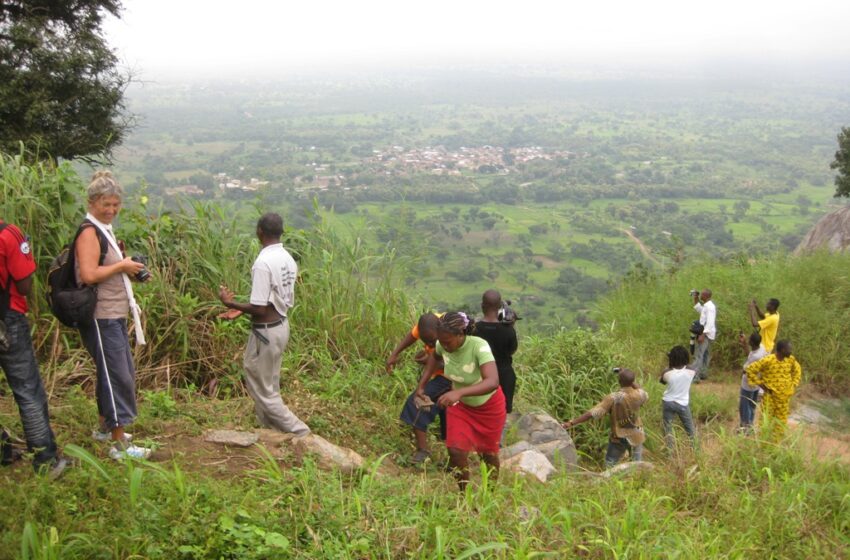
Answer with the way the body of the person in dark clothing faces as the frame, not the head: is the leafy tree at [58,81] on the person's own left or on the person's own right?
on the person's own left

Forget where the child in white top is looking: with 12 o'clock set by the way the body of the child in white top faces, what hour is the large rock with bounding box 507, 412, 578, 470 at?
The large rock is roughly at 8 o'clock from the child in white top.

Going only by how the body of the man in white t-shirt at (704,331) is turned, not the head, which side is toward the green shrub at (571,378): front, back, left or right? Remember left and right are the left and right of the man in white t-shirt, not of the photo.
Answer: left

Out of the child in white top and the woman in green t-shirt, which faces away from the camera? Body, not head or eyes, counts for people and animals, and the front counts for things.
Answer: the child in white top

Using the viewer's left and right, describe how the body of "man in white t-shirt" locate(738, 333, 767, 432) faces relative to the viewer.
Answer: facing away from the viewer and to the left of the viewer

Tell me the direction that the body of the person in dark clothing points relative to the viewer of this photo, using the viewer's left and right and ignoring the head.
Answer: facing away from the viewer

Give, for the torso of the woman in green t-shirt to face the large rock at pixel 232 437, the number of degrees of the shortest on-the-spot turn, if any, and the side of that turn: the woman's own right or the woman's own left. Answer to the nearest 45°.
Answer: approximately 45° to the woman's own right

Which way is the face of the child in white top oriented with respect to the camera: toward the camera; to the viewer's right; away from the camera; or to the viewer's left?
away from the camera

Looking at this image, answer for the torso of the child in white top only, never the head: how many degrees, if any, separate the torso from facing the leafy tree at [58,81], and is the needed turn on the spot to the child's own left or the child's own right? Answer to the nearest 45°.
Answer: approximately 90° to the child's own left

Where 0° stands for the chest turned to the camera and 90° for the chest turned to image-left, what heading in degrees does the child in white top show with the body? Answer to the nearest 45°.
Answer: approximately 180°

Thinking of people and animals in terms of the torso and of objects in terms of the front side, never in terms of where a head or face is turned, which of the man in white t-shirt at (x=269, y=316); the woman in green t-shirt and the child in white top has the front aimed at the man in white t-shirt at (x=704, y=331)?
the child in white top

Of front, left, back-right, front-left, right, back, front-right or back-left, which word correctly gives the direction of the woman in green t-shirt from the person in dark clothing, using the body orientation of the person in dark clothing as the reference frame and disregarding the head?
back

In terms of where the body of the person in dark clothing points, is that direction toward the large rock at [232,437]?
no

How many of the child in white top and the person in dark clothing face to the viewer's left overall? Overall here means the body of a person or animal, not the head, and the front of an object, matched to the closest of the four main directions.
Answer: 0

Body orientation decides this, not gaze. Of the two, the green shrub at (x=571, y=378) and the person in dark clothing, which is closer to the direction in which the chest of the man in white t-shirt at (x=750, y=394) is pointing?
the green shrub
